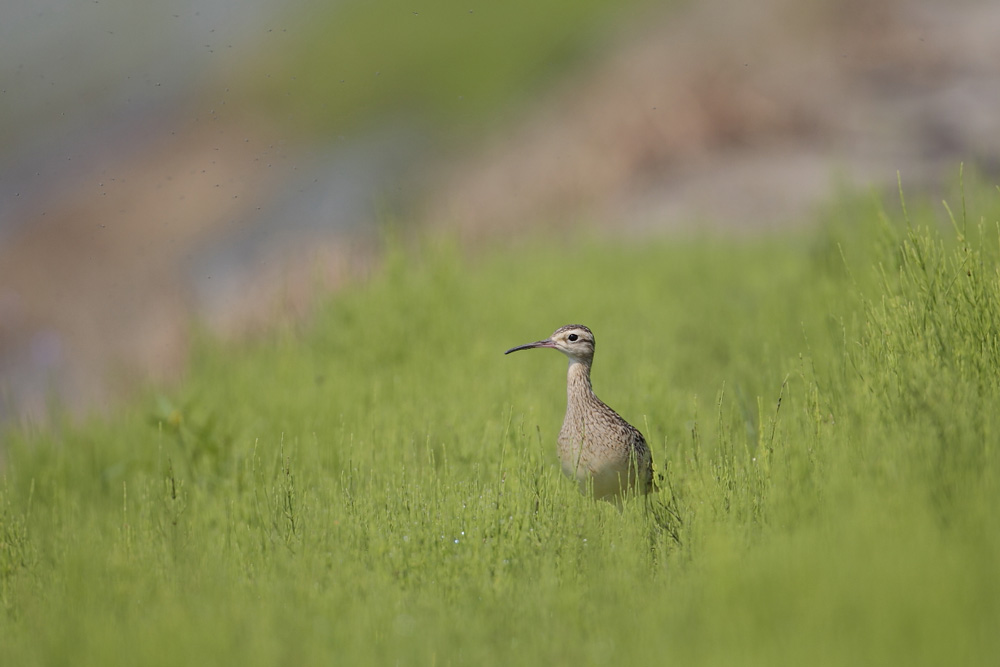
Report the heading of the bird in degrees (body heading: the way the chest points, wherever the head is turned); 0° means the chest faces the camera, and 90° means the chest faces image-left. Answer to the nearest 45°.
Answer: approximately 45°
